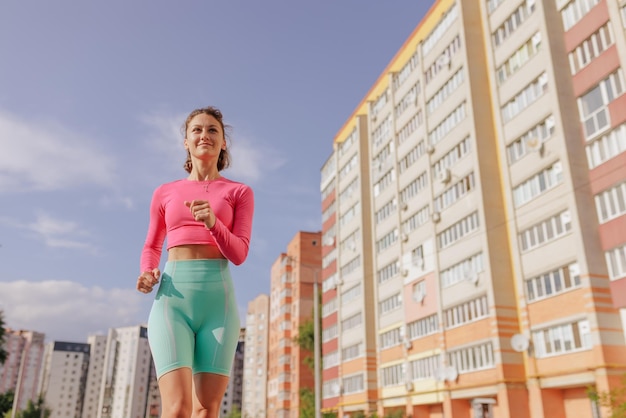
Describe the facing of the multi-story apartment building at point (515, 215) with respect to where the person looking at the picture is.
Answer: facing the viewer and to the left of the viewer
